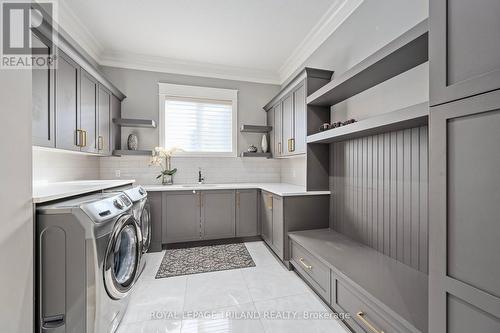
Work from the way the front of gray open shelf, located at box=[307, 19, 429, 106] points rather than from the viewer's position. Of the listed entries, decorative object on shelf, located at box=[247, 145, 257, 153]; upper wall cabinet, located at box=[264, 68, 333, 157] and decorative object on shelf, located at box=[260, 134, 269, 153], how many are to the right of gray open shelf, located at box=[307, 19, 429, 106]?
3

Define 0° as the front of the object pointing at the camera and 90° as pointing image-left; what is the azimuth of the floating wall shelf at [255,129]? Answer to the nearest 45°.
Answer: approximately 0°

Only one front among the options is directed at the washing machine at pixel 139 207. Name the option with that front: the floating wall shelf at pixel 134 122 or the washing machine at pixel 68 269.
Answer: the floating wall shelf

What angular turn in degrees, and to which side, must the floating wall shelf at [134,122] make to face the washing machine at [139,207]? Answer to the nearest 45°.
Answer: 0° — it already faces it

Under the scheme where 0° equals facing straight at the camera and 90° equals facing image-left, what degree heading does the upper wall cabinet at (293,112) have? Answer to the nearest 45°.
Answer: approximately 45°

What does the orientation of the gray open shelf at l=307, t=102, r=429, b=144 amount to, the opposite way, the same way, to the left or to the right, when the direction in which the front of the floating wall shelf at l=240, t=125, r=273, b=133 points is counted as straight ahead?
to the right

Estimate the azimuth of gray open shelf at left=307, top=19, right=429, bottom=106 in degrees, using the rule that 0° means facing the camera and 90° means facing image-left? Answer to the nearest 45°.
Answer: approximately 45°

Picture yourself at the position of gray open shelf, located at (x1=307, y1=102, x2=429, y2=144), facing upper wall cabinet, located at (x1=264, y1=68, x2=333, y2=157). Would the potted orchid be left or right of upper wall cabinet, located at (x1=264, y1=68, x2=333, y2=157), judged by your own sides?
left

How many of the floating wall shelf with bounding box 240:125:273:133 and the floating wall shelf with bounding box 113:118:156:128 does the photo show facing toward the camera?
2

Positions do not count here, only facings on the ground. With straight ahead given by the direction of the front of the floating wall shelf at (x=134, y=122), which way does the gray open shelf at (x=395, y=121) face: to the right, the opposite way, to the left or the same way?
to the right

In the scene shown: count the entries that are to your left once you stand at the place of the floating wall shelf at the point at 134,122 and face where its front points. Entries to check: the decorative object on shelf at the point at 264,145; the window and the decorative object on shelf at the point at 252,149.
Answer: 3
